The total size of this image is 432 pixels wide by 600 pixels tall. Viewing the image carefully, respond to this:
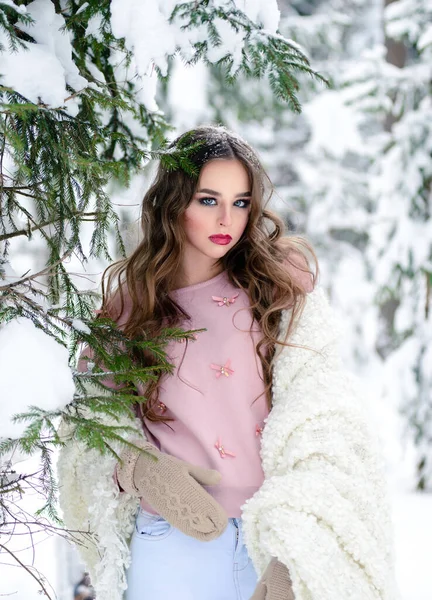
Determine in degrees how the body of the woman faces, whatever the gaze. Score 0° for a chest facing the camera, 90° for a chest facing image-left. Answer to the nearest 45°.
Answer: approximately 0°
